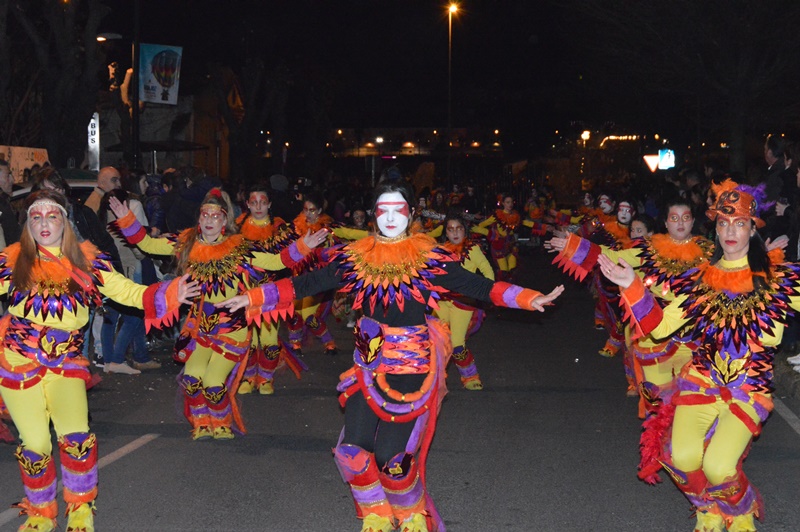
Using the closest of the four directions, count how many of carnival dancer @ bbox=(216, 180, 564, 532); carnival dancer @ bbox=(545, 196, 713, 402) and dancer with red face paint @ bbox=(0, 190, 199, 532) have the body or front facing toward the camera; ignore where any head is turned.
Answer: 3

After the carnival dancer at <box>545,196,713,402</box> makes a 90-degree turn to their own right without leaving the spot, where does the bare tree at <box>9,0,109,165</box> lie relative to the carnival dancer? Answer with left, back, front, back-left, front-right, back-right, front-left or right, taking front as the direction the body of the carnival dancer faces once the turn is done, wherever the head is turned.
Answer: front-right

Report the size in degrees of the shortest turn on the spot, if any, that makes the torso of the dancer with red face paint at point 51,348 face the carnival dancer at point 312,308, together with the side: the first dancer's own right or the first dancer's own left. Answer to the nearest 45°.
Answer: approximately 135° to the first dancer's own left

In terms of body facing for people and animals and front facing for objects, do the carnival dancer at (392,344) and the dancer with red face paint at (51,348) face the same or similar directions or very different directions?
same or similar directions

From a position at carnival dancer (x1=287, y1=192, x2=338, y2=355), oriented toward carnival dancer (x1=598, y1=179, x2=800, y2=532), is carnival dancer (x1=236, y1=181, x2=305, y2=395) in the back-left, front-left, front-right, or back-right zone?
front-right

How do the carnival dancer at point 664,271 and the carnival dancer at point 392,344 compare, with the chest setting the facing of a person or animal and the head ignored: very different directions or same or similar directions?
same or similar directions

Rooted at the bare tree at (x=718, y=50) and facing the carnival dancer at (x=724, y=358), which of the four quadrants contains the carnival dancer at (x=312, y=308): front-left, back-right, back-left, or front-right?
front-right

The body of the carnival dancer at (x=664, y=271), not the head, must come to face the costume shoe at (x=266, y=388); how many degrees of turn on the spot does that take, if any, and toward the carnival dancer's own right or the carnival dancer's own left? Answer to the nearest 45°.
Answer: approximately 90° to the carnival dancer's own right

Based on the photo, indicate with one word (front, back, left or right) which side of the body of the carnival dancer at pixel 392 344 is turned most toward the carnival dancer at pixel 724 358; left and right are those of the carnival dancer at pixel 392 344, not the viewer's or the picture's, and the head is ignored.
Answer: left

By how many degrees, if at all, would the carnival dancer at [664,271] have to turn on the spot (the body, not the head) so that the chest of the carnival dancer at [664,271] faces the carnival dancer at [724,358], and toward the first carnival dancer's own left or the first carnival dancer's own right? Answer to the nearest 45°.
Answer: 0° — they already face them

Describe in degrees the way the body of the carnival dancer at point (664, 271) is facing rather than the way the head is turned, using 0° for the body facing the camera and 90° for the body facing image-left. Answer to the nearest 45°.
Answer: approximately 0°

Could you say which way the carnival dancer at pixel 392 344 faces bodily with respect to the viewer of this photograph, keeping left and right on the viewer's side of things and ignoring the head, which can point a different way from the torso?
facing the viewer

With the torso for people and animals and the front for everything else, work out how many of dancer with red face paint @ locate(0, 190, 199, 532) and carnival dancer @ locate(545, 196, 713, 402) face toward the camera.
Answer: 2

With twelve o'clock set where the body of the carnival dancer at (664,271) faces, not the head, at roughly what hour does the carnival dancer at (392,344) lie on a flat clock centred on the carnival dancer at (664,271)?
the carnival dancer at (392,344) is roughly at 1 o'clock from the carnival dancer at (664,271).
